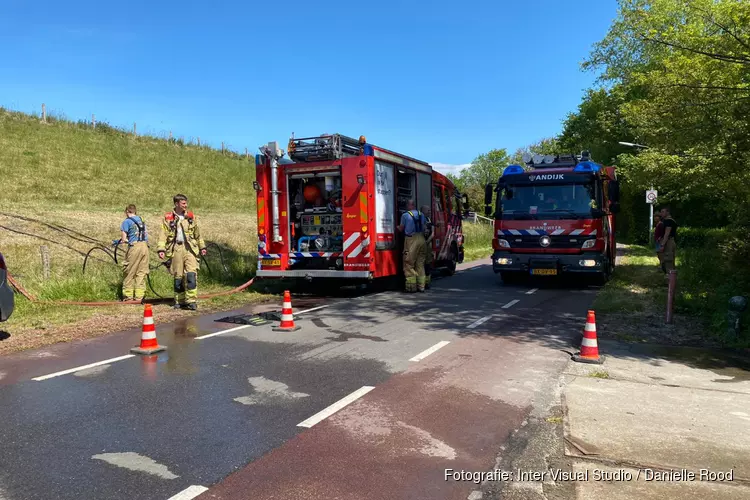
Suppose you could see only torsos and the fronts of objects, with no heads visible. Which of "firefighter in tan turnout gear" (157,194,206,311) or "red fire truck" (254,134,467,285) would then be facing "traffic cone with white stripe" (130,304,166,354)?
the firefighter in tan turnout gear

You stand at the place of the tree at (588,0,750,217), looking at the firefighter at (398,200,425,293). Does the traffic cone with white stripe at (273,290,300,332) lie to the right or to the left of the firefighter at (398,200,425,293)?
left

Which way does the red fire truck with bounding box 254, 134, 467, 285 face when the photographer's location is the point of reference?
facing away from the viewer and to the right of the viewer

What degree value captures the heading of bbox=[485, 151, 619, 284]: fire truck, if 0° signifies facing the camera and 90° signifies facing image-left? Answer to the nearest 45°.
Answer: approximately 0°

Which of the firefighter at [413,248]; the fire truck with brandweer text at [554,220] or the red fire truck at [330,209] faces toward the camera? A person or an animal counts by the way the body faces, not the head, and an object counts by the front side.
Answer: the fire truck with brandweer text

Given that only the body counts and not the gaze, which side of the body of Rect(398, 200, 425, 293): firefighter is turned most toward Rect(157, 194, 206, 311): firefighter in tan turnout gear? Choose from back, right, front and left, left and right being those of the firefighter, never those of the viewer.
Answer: left

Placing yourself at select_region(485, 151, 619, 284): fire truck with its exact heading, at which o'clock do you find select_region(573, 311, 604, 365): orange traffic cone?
The orange traffic cone is roughly at 12 o'clock from the fire truck.

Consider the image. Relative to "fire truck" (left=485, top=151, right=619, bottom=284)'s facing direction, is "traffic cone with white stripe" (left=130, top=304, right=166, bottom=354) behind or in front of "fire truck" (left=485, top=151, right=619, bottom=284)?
in front
